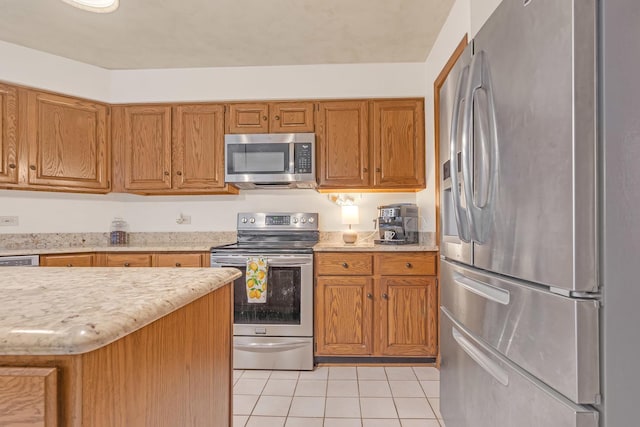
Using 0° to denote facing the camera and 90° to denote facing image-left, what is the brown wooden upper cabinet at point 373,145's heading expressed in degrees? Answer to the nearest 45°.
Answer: approximately 0°

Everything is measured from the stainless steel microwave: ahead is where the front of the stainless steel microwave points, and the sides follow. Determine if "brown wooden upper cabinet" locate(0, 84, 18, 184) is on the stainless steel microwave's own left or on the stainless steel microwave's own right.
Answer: on the stainless steel microwave's own right

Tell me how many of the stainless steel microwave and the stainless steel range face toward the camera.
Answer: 2

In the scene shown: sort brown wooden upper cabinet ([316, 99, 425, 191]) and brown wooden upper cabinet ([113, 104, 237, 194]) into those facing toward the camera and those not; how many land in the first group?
2

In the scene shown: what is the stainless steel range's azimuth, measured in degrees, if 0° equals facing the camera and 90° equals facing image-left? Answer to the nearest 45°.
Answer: approximately 0°

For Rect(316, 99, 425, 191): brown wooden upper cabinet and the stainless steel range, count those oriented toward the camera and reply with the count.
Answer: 2
